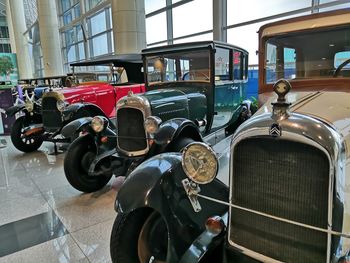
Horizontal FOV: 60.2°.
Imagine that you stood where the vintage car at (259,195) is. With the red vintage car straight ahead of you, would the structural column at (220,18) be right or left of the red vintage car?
right

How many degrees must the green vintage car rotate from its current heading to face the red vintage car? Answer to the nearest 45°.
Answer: approximately 90° to its right

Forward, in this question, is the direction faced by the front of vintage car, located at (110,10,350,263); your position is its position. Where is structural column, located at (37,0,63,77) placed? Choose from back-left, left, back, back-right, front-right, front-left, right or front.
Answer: right

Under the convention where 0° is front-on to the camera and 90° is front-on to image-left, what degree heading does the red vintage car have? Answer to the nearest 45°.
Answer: approximately 45°

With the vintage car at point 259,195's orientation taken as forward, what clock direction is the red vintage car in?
The red vintage car is roughly at 3 o'clock from the vintage car.

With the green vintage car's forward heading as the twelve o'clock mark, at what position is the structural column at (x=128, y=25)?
The structural column is roughly at 4 o'clock from the green vintage car.

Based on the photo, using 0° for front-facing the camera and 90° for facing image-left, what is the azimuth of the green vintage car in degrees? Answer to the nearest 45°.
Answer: approximately 45°

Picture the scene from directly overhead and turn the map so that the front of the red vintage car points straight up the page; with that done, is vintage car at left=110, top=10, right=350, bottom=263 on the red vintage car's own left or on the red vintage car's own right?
on the red vintage car's own left

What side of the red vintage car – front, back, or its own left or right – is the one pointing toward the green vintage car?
left

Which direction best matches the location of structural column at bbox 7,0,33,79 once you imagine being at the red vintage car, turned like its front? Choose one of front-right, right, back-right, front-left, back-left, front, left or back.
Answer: back-right

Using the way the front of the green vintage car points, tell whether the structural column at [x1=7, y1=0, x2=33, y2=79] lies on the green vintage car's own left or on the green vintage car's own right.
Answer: on the green vintage car's own right

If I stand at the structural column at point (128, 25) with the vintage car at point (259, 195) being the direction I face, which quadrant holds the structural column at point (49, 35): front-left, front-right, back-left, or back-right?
back-right
